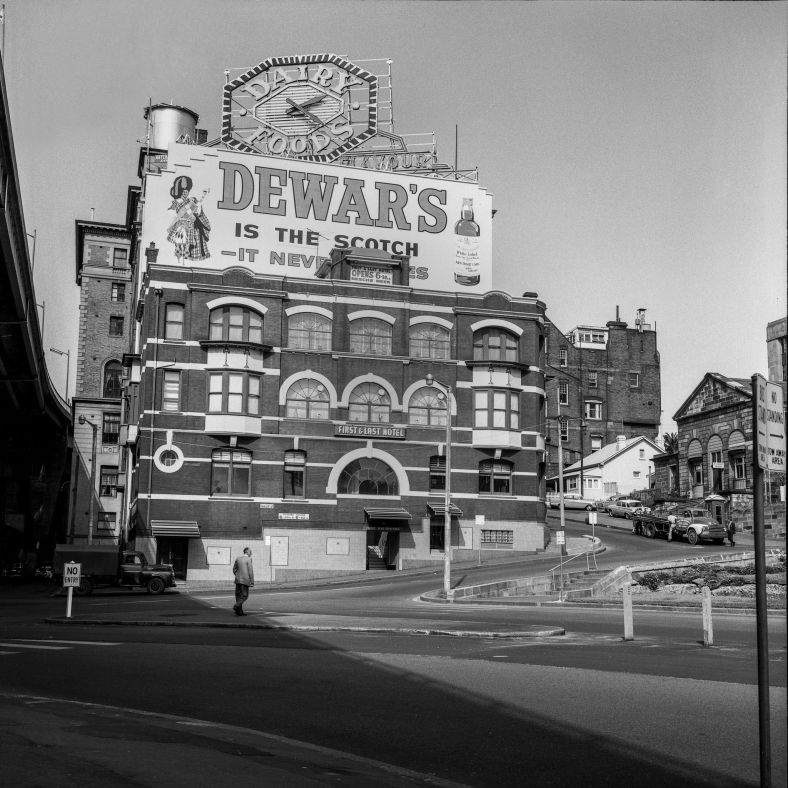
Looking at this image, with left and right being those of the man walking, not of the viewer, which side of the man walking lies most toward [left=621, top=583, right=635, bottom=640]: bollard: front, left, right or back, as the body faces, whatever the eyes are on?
right

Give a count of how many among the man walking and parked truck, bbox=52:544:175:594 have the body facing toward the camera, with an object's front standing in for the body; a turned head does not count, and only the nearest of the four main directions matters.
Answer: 0

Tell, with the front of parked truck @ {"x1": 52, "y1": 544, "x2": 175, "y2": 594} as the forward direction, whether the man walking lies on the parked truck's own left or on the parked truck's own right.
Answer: on the parked truck's own right

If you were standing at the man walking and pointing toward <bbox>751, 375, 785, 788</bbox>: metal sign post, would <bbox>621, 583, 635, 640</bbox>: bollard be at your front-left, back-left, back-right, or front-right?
front-left

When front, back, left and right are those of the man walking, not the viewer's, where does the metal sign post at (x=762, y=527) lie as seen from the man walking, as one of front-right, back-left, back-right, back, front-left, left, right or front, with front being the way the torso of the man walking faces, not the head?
back-right

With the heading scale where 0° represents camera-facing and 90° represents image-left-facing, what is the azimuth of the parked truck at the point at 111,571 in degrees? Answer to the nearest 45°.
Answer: approximately 270°

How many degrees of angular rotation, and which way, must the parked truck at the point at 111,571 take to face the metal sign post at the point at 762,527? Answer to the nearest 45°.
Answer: approximately 90° to its right

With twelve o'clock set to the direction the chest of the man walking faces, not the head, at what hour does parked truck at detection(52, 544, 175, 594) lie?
The parked truck is roughly at 10 o'clock from the man walking.

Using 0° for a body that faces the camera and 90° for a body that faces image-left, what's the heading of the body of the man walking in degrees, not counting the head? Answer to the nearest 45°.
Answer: approximately 225°
